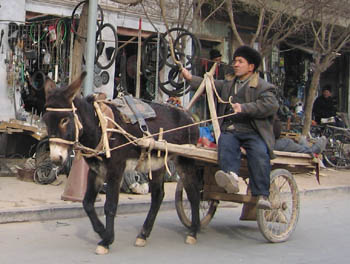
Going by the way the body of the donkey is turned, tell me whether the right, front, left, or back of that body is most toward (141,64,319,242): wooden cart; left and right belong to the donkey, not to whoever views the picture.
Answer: back

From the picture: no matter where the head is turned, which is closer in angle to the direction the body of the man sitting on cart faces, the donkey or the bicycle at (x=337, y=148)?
the donkey

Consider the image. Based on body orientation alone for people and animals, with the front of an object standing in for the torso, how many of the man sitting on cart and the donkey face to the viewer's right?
0

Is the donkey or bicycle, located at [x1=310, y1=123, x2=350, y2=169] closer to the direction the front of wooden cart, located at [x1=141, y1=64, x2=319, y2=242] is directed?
the donkey

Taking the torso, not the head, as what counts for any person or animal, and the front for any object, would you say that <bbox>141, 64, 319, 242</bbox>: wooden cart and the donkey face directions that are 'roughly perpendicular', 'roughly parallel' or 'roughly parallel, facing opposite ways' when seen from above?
roughly parallel

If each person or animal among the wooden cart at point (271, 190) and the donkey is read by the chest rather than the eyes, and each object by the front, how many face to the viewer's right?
0

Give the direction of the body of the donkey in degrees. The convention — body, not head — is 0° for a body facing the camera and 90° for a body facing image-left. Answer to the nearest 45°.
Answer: approximately 45°

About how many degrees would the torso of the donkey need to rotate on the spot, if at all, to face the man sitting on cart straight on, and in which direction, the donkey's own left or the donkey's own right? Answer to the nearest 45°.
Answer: approximately 135° to the donkey's own left

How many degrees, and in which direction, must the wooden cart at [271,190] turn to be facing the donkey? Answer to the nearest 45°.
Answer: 0° — it already faces it

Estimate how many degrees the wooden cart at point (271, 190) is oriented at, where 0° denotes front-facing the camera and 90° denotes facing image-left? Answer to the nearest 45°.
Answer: approximately 45°
